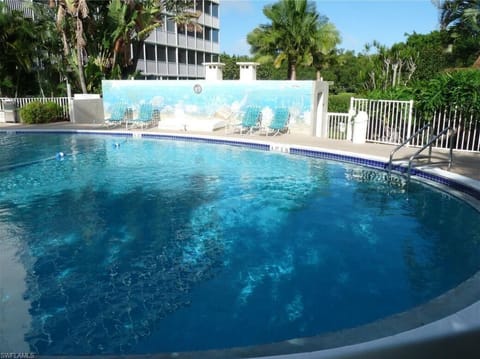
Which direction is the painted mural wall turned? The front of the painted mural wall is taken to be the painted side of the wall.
toward the camera

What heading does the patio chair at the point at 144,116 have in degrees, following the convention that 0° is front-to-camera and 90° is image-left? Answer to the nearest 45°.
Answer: approximately 45°

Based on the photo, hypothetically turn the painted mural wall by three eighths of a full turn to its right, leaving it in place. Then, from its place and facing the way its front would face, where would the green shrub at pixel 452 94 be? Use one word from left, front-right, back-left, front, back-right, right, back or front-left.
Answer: back

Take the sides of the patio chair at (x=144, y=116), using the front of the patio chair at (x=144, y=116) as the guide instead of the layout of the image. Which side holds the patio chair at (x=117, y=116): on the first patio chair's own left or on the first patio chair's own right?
on the first patio chair's own right

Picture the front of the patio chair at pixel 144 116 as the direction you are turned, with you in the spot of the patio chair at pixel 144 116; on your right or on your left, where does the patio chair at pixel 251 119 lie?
on your left

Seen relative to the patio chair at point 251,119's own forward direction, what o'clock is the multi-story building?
The multi-story building is roughly at 4 o'clock from the patio chair.

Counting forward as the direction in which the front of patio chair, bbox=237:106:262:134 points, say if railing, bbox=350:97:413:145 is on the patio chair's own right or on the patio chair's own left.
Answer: on the patio chair's own left

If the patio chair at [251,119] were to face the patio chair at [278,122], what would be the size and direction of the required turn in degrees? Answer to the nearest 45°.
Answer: approximately 90° to its left

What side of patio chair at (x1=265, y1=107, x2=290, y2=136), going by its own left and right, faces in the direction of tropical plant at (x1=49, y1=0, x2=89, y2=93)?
right

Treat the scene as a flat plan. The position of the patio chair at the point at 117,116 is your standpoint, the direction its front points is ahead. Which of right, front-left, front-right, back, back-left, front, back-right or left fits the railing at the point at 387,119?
left

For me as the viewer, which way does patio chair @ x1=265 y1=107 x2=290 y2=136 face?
facing the viewer and to the left of the viewer

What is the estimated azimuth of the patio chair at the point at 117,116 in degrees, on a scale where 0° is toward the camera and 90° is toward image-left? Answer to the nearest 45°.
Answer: approximately 45°

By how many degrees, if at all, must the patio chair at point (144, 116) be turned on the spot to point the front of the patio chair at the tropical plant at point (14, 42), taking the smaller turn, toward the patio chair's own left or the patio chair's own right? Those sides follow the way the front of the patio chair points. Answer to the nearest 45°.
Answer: approximately 90° to the patio chair's own right

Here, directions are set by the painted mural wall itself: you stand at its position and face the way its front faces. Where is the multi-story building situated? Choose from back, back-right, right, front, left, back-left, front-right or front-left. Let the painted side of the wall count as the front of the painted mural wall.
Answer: back

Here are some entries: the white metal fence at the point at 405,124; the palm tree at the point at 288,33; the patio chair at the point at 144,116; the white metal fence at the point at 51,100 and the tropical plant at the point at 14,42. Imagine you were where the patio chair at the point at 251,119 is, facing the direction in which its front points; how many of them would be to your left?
1

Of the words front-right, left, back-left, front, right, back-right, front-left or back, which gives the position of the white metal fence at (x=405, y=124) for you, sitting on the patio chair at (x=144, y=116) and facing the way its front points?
left

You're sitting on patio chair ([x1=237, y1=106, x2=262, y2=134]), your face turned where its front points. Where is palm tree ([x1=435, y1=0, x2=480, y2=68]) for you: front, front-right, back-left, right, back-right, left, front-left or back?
back
